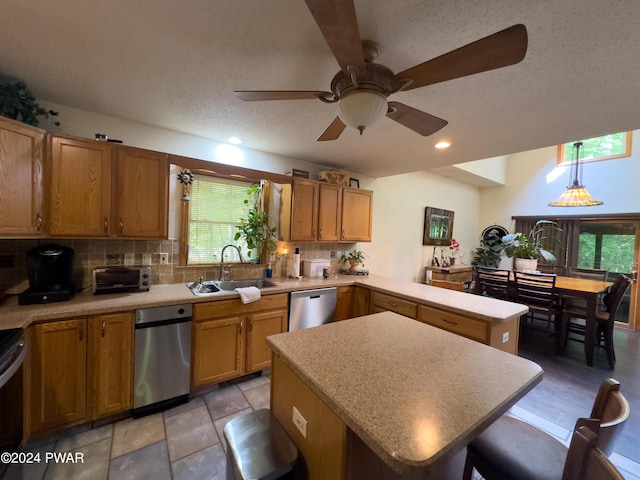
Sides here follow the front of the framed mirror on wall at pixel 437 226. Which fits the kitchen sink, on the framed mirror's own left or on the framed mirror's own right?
on the framed mirror's own right

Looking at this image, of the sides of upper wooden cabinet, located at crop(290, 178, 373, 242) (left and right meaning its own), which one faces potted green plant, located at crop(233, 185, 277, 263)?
right

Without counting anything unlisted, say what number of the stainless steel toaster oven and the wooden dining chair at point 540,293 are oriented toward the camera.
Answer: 1

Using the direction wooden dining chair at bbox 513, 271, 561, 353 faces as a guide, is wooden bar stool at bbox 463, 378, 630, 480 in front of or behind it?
behind

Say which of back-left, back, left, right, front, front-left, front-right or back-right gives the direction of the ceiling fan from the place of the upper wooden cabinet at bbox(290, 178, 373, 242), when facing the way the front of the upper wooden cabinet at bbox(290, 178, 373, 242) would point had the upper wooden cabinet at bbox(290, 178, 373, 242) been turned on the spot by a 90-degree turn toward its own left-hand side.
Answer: back-right

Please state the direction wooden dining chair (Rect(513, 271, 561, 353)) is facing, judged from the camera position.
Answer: facing away from the viewer and to the right of the viewer

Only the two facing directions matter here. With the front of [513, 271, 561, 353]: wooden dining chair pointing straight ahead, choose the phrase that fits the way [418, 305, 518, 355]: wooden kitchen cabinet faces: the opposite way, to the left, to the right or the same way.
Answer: the opposite way

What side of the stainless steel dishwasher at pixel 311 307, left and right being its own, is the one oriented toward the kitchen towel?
right

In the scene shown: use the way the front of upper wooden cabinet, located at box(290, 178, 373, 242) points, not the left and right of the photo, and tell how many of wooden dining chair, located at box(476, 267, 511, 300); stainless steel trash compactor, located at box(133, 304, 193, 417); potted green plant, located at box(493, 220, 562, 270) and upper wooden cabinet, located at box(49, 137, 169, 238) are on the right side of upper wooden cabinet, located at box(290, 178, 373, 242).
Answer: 2

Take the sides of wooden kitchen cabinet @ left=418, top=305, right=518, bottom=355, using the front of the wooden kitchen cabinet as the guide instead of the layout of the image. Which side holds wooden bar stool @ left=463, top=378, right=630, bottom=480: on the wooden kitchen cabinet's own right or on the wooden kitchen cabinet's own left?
on the wooden kitchen cabinet's own left
